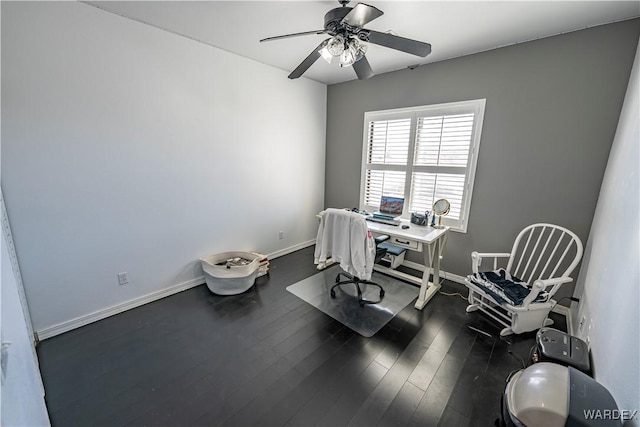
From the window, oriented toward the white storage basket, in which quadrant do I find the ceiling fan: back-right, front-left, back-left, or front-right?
front-left

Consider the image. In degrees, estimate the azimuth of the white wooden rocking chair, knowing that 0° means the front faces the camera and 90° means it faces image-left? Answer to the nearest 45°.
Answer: approximately 45°

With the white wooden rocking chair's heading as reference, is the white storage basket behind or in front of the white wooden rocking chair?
in front

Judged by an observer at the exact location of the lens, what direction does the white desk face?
facing the viewer and to the left of the viewer

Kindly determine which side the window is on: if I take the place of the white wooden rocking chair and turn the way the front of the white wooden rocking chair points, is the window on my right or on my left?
on my right

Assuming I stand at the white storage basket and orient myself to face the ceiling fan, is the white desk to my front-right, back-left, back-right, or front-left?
front-left

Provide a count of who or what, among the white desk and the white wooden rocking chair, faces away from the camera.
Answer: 0
